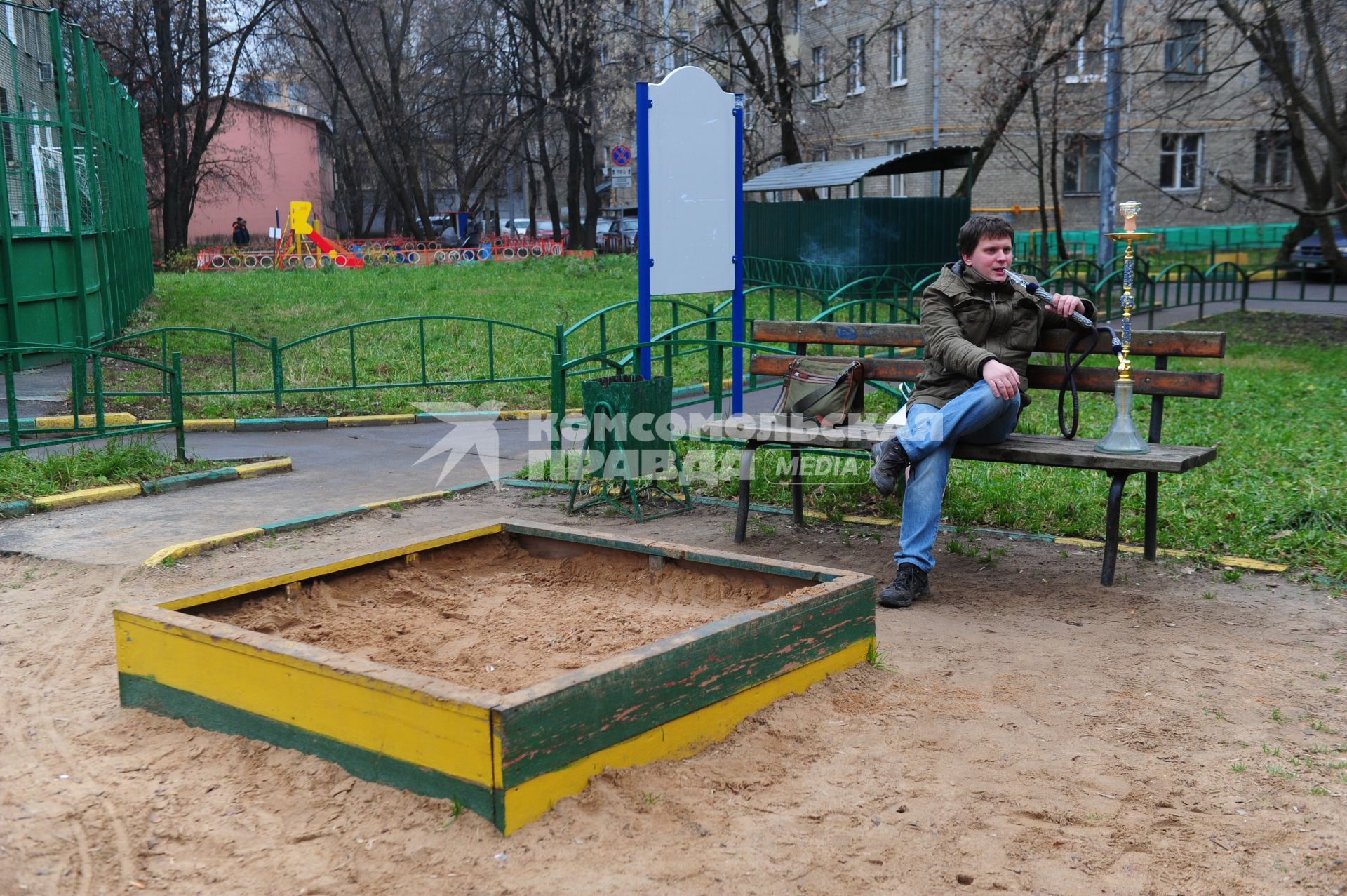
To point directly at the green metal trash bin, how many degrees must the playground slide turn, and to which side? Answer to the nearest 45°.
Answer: approximately 90° to its right

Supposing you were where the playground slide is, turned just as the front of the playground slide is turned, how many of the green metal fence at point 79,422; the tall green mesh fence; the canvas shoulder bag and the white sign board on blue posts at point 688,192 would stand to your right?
4

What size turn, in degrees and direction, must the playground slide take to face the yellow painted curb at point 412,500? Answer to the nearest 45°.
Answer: approximately 90° to its right

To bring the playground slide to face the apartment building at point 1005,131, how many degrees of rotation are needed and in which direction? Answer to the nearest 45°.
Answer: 0° — it already faces it

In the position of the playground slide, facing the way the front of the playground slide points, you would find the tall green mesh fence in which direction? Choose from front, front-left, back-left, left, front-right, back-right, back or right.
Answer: right

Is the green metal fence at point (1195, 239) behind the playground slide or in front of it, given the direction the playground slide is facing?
in front

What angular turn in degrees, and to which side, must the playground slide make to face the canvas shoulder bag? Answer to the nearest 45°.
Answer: approximately 90° to its right

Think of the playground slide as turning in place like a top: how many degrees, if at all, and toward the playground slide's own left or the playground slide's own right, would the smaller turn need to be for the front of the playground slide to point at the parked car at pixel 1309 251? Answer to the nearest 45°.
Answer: approximately 45° to the playground slide's own right

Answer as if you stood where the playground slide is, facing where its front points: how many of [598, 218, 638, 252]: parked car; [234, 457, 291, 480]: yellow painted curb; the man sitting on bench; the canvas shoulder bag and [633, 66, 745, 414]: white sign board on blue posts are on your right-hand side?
4

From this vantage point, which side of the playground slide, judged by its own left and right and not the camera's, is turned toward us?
right

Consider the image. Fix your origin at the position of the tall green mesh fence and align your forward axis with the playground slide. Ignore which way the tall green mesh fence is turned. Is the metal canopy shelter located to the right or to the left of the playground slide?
right

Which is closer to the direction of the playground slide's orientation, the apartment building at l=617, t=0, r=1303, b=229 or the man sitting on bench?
the apartment building

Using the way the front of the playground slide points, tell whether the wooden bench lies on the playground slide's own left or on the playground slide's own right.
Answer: on the playground slide's own right

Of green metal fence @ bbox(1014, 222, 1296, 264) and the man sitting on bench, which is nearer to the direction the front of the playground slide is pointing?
the green metal fence

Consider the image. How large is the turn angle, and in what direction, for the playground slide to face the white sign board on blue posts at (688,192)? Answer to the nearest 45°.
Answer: approximately 90° to its right

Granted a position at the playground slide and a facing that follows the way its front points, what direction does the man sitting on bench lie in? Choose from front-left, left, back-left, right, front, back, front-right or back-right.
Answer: right

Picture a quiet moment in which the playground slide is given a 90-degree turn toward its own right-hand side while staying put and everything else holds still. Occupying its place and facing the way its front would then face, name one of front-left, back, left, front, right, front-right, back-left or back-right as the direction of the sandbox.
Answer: front
